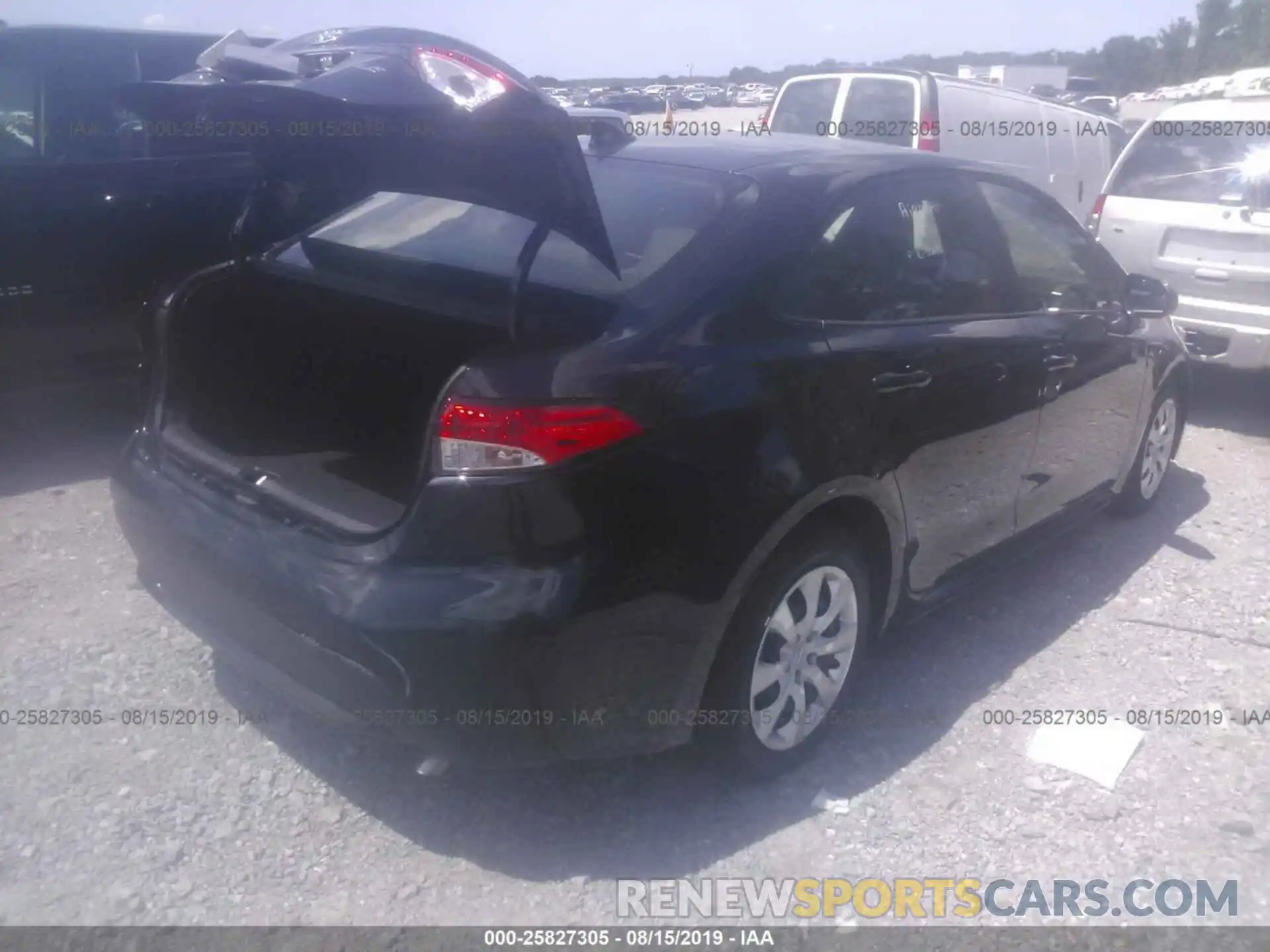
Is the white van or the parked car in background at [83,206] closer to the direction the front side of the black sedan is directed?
the white van

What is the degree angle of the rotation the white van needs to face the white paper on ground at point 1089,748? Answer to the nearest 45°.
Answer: approximately 135° to its right

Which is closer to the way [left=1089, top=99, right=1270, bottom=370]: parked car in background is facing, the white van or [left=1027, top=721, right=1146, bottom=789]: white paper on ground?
the white van

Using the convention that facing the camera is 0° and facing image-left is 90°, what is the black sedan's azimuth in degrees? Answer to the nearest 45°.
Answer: approximately 225°

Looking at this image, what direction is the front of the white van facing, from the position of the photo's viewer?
facing away from the viewer and to the right of the viewer

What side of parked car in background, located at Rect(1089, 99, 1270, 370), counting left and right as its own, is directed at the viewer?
back

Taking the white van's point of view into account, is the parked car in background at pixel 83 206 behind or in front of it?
behind

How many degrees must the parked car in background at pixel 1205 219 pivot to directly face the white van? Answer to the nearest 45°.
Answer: approximately 45° to its left

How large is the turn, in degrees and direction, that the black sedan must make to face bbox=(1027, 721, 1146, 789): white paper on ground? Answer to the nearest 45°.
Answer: approximately 45° to its right

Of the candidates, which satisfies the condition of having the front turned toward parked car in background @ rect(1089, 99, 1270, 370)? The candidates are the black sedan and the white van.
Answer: the black sedan

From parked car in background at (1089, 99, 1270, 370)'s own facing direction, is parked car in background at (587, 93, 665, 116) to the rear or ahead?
ahead
